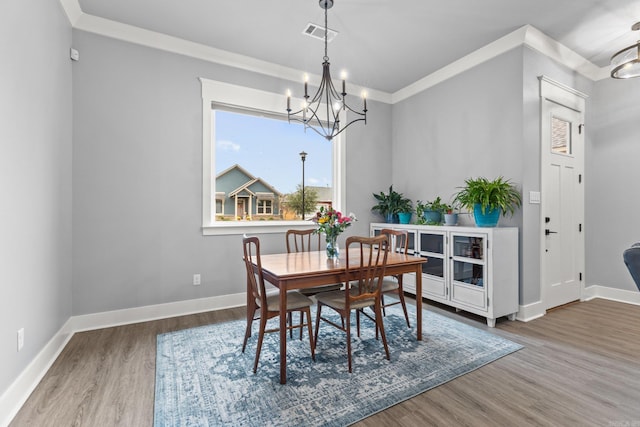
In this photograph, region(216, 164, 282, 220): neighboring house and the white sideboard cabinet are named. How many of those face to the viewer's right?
0

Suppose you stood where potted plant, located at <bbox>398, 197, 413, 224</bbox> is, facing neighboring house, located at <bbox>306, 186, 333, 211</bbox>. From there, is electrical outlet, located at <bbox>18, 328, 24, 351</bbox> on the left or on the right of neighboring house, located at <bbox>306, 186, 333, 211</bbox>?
left

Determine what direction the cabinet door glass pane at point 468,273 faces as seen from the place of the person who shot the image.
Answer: facing the viewer and to the left of the viewer

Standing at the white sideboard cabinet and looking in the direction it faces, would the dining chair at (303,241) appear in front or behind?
in front

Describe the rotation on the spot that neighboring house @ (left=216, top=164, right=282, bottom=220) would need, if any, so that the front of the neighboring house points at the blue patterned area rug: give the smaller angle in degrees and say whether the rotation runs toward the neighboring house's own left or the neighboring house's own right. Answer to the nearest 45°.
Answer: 0° — it already faces it

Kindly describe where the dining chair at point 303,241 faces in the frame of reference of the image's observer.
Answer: facing the viewer and to the right of the viewer

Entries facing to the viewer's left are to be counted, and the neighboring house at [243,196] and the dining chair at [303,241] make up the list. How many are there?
0

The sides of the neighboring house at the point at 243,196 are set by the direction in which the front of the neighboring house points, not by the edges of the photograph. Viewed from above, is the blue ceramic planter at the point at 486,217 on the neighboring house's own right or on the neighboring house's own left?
on the neighboring house's own left

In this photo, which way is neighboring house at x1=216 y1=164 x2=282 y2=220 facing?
toward the camera

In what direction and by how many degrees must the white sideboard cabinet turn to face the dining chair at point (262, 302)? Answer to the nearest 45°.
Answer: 0° — it already faces it

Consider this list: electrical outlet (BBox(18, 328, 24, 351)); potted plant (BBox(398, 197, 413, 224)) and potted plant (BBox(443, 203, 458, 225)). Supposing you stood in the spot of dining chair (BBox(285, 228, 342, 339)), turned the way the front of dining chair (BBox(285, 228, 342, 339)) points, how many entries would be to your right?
1

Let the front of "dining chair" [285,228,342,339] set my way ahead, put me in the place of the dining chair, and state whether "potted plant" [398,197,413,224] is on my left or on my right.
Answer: on my left
